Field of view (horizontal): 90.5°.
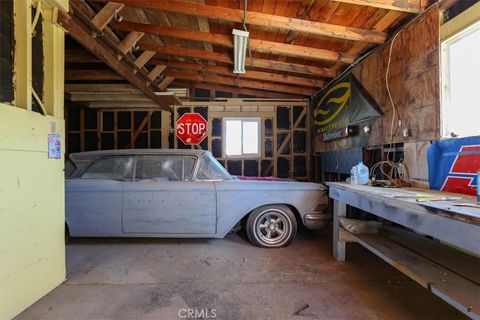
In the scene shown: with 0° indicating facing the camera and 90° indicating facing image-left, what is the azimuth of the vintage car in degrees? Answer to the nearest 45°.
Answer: approximately 270°

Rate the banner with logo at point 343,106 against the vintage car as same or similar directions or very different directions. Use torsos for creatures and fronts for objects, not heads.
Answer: very different directions

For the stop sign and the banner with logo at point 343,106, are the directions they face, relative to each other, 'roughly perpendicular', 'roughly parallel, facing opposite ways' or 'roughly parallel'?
roughly perpendicular

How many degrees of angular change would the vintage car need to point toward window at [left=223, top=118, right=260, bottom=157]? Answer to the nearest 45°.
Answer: approximately 45° to its left

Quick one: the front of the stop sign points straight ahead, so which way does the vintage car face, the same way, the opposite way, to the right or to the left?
to the left

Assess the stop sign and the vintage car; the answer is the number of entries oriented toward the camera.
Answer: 1

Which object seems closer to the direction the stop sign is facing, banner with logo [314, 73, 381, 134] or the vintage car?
the vintage car
